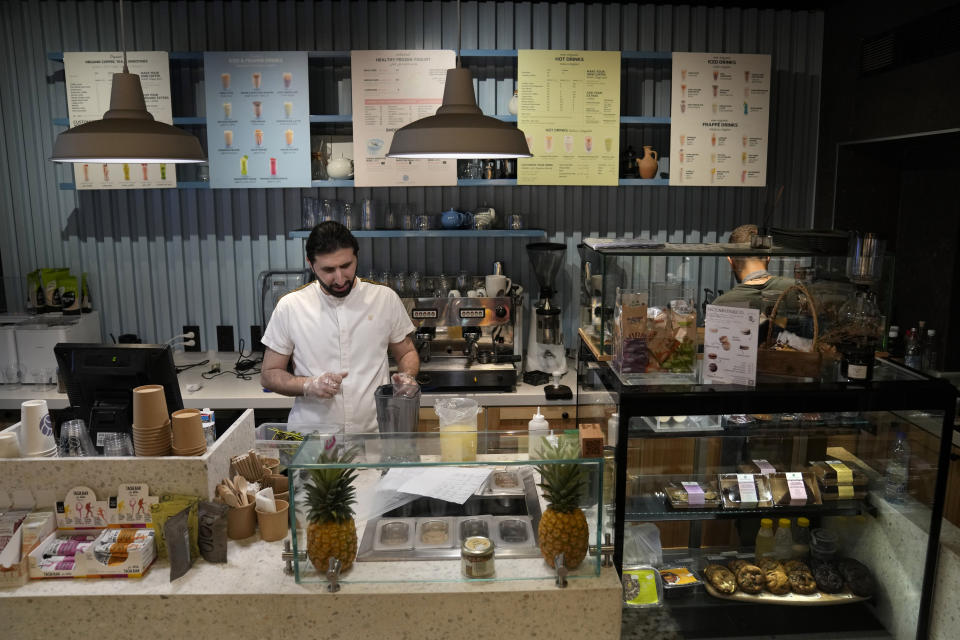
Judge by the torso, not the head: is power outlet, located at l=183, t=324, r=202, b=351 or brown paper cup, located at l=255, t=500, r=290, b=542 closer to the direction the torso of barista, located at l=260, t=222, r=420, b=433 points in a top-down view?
the brown paper cup

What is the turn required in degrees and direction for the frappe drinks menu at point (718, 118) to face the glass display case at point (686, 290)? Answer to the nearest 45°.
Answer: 0° — it already faces it

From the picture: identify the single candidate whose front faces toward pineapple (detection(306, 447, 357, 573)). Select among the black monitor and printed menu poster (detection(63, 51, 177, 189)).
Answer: the printed menu poster

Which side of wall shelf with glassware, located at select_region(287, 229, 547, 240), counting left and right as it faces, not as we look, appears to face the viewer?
front

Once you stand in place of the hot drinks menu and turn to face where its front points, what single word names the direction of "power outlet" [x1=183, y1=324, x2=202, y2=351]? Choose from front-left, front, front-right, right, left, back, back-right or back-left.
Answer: right

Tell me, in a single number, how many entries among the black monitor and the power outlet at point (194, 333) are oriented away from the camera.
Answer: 1

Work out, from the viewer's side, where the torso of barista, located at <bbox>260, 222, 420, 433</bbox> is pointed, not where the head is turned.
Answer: toward the camera

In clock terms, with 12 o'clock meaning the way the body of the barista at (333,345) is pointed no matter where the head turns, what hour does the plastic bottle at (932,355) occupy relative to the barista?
The plastic bottle is roughly at 9 o'clock from the barista.

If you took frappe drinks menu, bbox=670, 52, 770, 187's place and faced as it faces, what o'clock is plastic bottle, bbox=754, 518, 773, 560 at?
The plastic bottle is roughly at 12 o'clock from the frappe drinks menu.

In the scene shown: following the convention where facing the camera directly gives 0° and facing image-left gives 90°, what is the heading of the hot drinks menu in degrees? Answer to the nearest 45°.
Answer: approximately 0°

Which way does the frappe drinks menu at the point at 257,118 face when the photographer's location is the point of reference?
facing the viewer

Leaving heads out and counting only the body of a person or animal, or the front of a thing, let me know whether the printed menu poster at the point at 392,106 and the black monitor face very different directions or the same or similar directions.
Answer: very different directions

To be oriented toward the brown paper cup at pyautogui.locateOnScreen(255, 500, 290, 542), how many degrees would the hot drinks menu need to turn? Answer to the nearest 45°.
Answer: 0° — it already faces it

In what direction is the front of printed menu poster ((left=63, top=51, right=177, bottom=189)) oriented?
toward the camera
